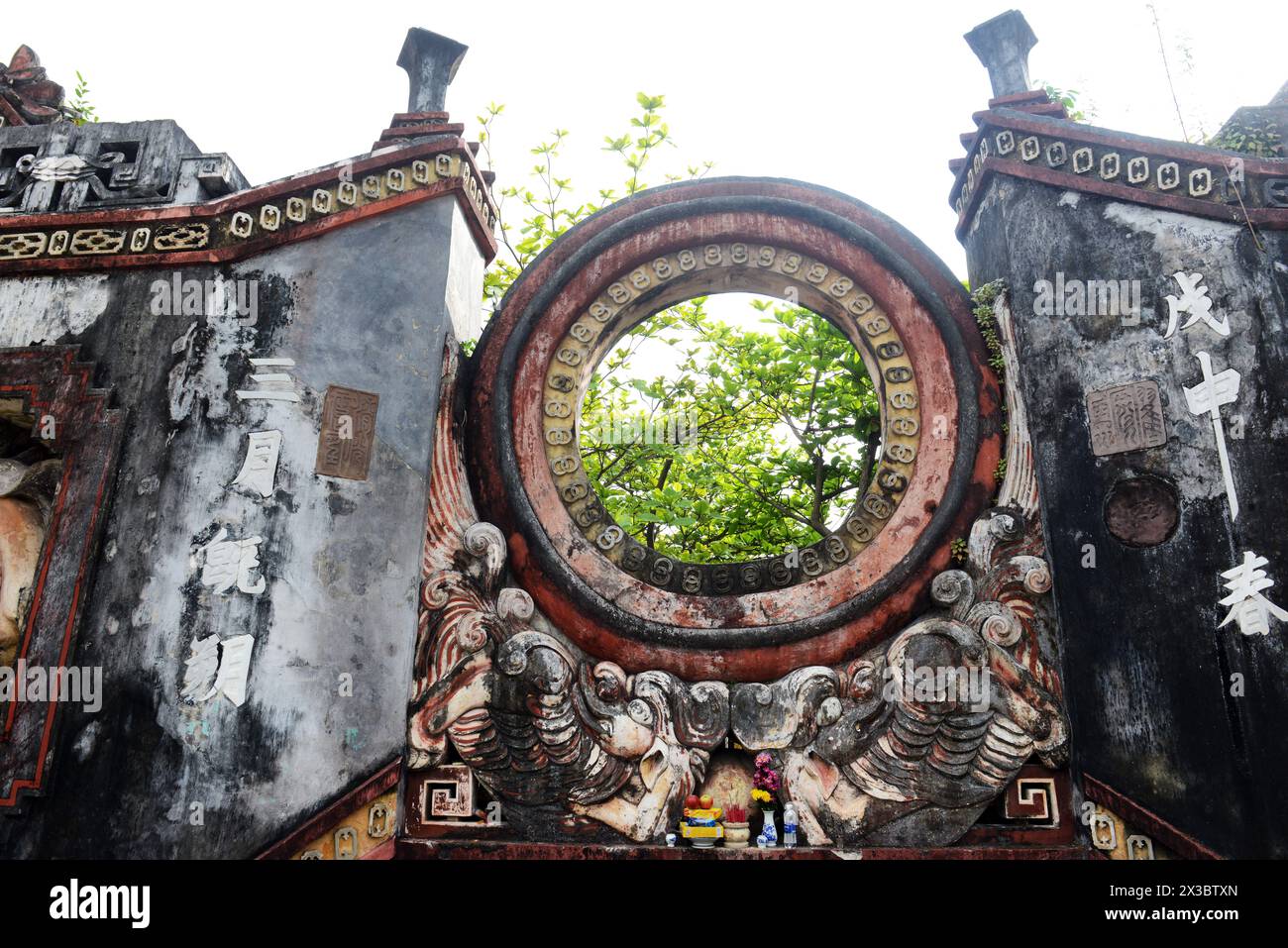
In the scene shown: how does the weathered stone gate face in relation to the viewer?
toward the camera
